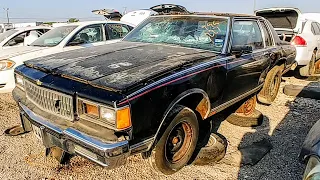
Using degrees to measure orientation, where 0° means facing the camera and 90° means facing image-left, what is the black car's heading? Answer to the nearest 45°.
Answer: approximately 45°

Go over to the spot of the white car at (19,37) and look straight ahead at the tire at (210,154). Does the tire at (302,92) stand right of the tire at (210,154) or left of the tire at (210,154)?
left

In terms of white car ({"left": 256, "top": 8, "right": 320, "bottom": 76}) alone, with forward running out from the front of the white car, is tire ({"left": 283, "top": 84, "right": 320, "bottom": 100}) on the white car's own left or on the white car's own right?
on the white car's own right

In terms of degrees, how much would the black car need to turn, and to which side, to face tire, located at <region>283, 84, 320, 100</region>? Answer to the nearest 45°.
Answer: approximately 180°

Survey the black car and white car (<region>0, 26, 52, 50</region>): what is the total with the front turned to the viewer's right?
0

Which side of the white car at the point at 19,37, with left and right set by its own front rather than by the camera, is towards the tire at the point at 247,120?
left

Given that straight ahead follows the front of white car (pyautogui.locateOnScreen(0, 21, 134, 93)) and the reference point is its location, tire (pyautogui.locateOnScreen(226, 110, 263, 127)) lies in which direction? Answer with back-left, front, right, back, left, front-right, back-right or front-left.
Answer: left

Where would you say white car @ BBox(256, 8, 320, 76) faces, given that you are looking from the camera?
facing away from the viewer and to the right of the viewer

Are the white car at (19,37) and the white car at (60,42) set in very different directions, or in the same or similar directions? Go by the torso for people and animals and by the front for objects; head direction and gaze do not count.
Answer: same or similar directions

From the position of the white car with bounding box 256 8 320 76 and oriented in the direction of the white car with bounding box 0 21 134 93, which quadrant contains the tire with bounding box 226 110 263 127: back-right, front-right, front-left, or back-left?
front-left

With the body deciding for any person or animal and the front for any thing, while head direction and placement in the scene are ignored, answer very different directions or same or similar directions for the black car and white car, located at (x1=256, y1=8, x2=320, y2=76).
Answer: very different directions

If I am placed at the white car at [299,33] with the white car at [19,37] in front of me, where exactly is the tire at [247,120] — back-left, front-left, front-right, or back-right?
front-left

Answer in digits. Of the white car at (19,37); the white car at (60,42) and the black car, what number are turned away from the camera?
0

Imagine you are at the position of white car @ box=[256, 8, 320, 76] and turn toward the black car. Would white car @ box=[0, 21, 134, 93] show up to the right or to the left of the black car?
right

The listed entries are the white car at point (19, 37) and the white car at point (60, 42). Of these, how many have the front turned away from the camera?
0
